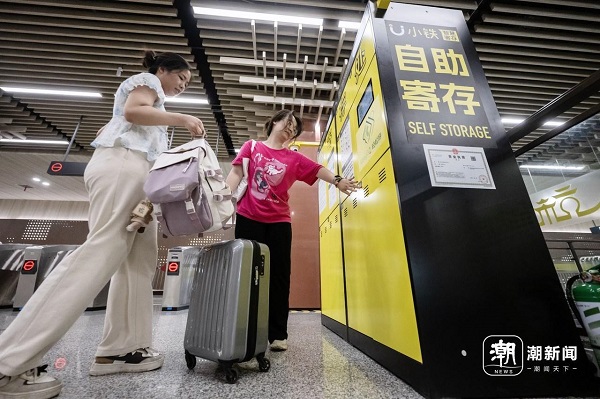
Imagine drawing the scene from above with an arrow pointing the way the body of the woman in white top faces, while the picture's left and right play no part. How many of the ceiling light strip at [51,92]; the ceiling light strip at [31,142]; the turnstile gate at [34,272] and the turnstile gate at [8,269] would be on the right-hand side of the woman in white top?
0

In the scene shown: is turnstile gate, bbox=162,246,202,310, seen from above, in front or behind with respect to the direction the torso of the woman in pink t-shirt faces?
behind

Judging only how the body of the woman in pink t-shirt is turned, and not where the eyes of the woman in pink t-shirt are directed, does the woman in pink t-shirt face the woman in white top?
no

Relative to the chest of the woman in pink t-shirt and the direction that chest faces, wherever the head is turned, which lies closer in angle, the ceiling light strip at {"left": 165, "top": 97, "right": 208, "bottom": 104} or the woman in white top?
the woman in white top

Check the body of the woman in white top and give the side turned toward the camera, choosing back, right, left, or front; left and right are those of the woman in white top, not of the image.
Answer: right

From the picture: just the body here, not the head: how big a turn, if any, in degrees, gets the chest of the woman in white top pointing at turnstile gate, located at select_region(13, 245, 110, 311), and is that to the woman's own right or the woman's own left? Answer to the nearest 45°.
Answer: approximately 90° to the woman's own left

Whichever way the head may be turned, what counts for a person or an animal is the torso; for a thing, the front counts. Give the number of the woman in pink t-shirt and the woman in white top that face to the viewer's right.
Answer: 1

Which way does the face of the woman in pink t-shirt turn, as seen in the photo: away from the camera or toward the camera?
toward the camera

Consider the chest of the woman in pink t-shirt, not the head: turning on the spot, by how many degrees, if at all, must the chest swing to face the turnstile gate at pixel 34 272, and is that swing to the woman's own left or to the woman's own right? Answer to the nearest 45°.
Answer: approximately 135° to the woman's own right

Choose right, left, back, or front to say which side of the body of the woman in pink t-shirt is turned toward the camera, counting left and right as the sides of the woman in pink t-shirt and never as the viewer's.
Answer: front

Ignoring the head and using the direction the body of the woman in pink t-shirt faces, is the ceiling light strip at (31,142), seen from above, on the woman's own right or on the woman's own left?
on the woman's own right

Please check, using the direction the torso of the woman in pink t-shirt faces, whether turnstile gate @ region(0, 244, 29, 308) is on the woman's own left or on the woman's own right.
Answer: on the woman's own right

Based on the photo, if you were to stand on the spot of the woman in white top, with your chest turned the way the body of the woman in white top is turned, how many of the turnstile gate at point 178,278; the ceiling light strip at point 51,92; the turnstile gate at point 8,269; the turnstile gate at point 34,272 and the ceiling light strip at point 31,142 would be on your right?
0

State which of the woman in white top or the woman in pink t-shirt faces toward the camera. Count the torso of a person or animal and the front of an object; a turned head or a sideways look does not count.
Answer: the woman in pink t-shirt
